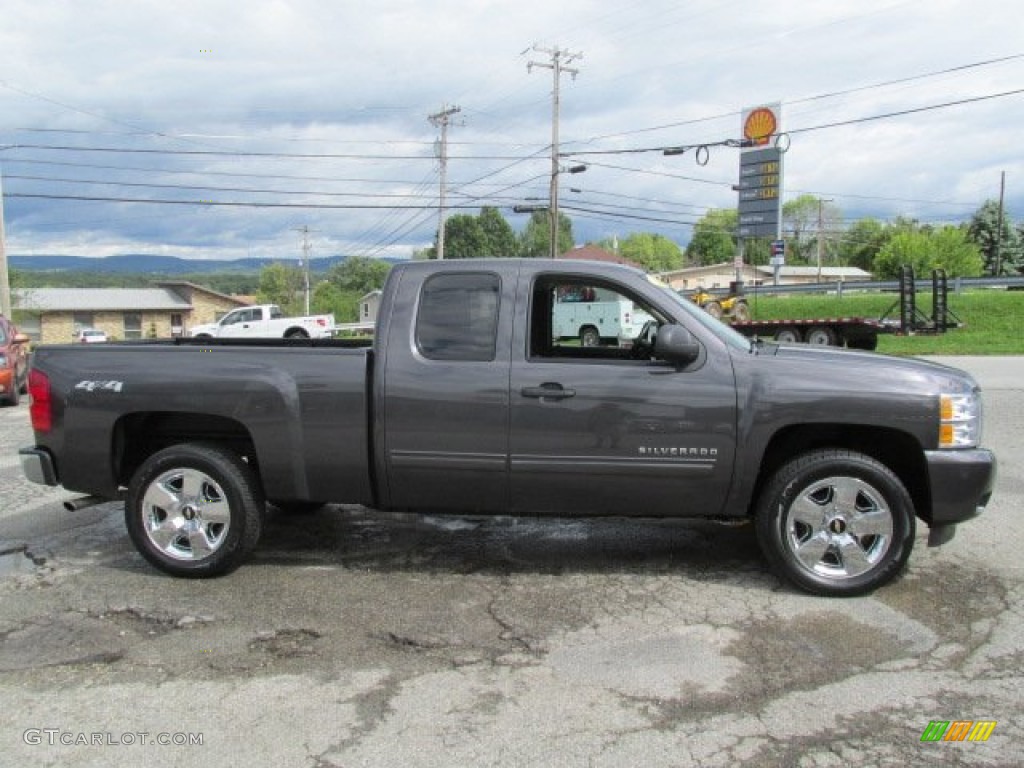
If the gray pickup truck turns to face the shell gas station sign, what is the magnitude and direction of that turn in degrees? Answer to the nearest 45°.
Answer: approximately 90° to its left

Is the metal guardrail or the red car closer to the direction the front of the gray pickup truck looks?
the metal guardrail

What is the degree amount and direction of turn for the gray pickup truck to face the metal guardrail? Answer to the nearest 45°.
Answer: approximately 45° to its left

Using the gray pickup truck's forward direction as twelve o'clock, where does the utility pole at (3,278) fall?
The utility pole is roughly at 8 o'clock from the gray pickup truck.

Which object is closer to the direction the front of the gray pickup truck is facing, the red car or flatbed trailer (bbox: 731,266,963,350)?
the flatbed trailer

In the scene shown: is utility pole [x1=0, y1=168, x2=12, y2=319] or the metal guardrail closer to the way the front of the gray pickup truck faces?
the metal guardrail

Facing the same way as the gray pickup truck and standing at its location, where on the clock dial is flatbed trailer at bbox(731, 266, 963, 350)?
The flatbed trailer is roughly at 10 o'clock from the gray pickup truck.

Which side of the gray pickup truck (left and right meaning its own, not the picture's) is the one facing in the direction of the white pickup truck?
left

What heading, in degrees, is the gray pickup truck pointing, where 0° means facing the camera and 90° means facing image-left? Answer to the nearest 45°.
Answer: approximately 270°

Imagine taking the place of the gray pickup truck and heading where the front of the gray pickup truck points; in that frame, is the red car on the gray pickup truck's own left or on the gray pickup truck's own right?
on the gray pickup truck's own left
